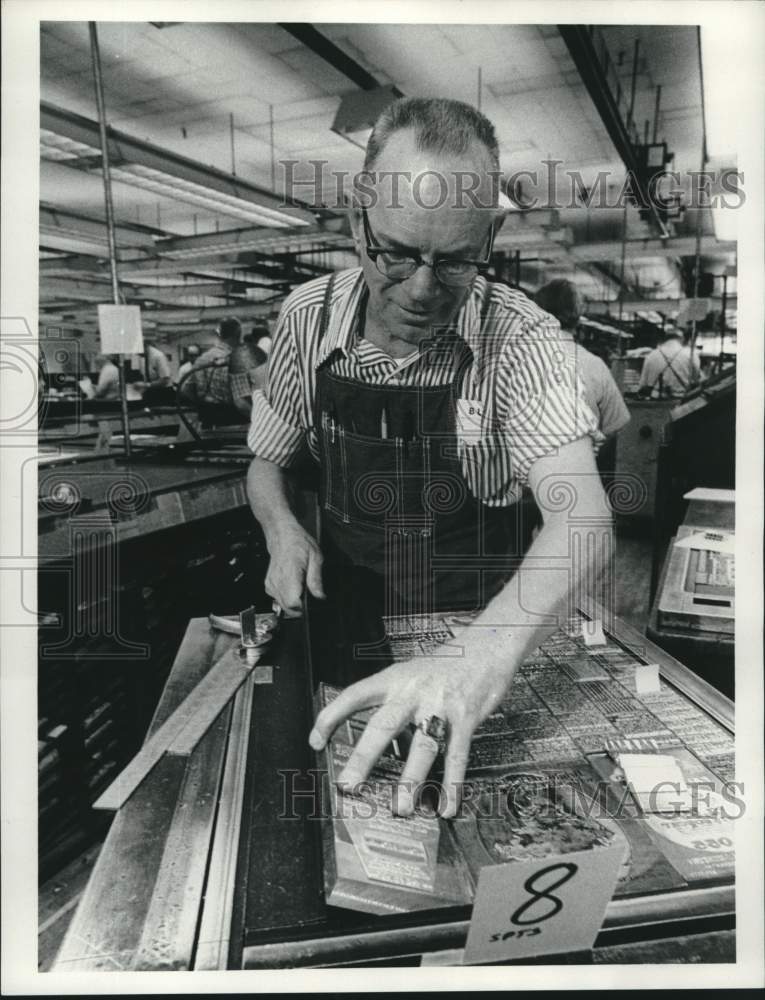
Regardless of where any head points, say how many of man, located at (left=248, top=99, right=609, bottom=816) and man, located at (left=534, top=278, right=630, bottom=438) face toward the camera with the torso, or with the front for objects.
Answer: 1

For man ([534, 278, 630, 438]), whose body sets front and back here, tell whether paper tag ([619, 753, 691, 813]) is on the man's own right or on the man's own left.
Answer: on the man's own right

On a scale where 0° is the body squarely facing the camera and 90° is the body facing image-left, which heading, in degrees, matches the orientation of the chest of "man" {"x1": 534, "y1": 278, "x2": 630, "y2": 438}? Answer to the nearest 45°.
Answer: approximately 225°

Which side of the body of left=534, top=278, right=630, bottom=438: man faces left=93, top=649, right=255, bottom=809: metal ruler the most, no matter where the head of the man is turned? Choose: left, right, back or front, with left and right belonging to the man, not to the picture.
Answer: back
